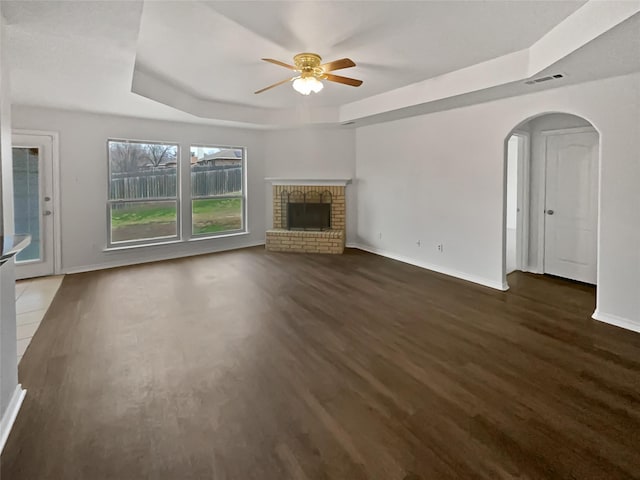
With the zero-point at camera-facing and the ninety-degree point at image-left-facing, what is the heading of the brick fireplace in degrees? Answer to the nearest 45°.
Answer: approximately 0°

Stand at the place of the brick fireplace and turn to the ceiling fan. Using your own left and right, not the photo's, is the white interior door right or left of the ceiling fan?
left

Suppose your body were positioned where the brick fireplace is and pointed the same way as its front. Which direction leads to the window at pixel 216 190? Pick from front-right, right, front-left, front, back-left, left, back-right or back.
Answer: right

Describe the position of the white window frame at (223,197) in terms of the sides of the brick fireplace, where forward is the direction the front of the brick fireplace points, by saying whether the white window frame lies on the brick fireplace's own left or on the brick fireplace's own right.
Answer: on the brick fireplace's own right

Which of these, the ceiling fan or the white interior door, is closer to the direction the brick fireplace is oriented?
the ceiling fan

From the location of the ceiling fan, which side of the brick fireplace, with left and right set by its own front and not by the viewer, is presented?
front
